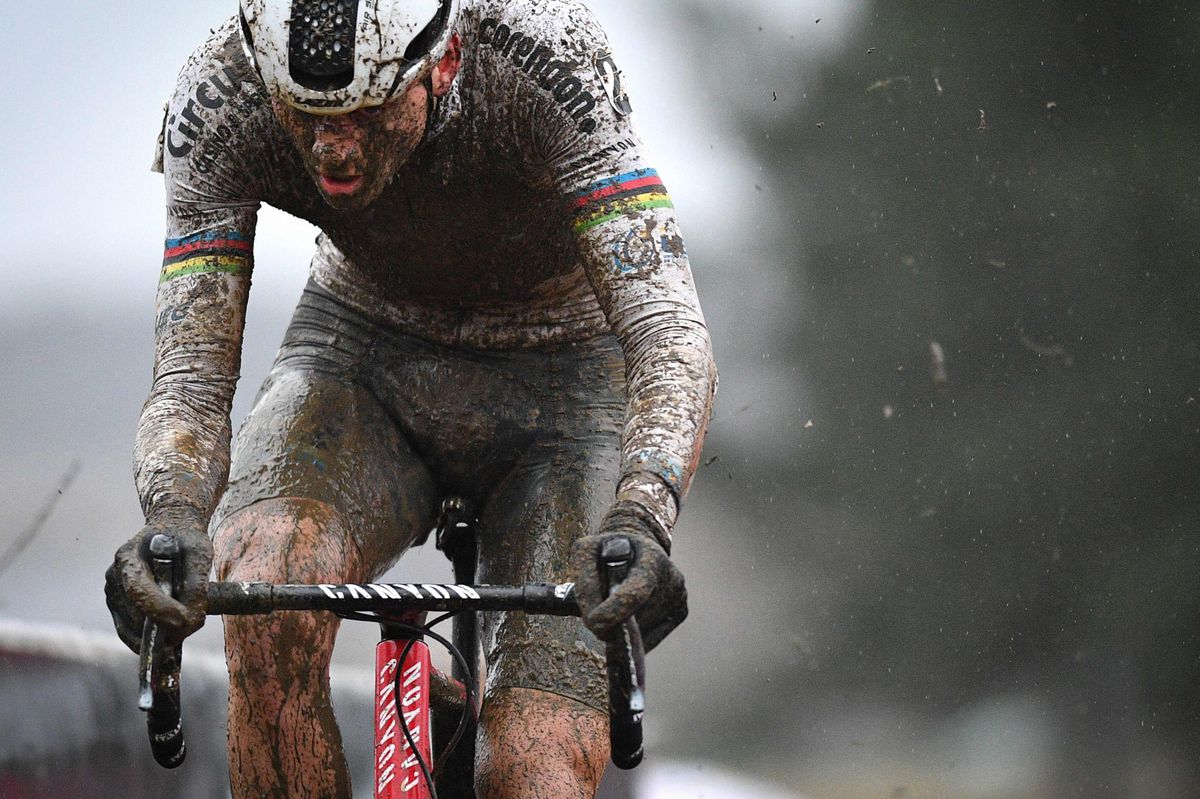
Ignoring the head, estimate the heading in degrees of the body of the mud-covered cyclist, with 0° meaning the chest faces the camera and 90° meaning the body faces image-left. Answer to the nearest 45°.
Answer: approximately 0°
